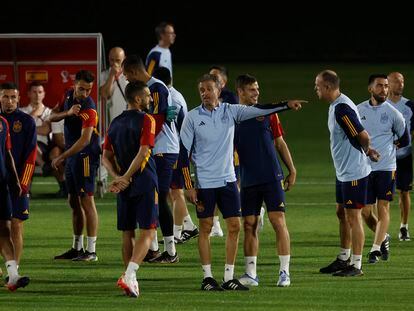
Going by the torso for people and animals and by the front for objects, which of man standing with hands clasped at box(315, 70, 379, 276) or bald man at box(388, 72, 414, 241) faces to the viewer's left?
the man standing with hands clasped

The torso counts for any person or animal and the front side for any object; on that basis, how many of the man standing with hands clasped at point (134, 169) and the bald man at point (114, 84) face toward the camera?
1

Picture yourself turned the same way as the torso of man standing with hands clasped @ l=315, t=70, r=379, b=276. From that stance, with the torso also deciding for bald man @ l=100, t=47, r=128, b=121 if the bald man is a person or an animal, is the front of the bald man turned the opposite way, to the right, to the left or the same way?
to the left

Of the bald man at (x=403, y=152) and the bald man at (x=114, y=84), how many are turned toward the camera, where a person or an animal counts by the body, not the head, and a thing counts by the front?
2

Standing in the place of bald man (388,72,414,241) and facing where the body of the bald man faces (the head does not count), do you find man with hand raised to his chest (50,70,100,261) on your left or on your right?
on your right

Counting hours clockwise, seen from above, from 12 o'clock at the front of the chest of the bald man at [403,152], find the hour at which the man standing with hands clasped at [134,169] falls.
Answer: The man standing with hands clasped is roughly at 1 o'clock from the bald man.

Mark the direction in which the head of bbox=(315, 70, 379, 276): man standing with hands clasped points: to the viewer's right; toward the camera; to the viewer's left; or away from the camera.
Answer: to the viewer's left

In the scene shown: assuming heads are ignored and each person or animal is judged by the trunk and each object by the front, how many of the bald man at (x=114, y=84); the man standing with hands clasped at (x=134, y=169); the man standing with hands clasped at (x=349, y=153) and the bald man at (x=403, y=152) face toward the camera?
2
